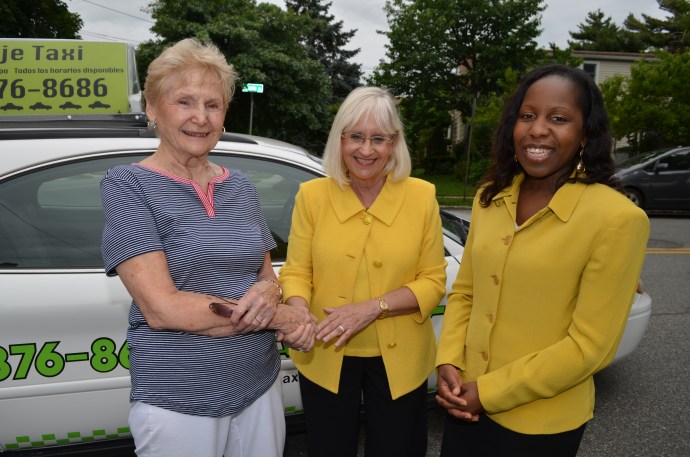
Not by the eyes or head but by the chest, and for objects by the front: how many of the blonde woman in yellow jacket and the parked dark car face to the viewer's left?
1

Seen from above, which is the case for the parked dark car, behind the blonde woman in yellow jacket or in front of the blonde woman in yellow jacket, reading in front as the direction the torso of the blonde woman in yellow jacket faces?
behind

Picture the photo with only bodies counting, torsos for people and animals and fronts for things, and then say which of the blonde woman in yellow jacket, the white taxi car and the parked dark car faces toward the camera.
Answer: the blonde woman in yellow jacket

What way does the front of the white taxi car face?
to the viewer's right

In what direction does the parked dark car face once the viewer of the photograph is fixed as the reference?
facing to the left of the viewer

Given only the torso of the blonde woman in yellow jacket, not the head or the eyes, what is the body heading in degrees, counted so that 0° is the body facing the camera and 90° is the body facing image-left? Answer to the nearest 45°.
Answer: approximately 0°

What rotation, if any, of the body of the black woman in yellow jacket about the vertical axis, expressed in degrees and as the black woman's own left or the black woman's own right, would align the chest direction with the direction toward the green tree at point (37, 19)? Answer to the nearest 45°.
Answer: approximately 90° to the black woman's own right

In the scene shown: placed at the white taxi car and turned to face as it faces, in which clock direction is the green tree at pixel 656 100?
The green tree is roughly at 10 o'clock from the white taxi car.

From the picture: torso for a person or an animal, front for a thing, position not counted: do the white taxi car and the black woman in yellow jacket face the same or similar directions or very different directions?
very different directions

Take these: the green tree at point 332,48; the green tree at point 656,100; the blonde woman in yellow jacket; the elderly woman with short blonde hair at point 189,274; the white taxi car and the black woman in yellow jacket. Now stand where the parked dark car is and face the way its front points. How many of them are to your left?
4

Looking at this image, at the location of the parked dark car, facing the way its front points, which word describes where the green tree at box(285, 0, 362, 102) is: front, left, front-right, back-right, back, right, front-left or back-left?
front-right

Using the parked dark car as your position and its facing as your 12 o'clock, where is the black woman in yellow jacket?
The black woman in yellow jacket is roughly at 9 o'clock from the parked dark car.
